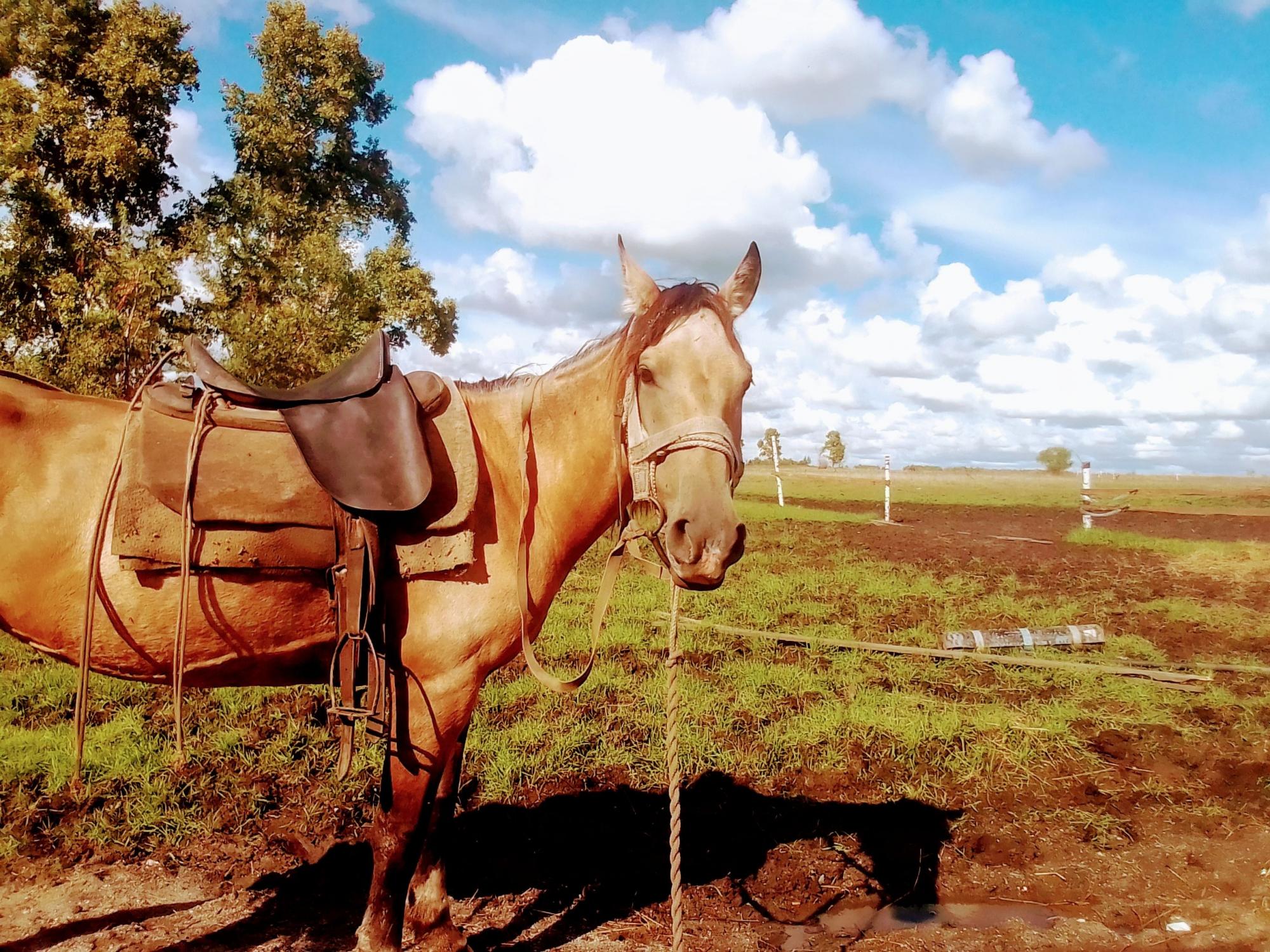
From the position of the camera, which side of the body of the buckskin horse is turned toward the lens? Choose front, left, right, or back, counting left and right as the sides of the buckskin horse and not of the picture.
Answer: right

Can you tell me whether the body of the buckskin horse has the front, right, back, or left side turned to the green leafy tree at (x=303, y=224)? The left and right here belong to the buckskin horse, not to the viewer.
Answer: left

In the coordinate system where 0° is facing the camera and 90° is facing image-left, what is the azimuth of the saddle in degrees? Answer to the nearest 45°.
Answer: approximately 270°

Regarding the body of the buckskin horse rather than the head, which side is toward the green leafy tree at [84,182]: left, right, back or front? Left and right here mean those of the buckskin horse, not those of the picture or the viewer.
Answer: left

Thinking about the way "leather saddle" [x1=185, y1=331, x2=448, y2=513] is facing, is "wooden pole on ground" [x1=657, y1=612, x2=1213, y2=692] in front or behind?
in front

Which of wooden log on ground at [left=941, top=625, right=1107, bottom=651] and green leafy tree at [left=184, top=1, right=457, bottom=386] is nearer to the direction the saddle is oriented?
the wooden log on ground
